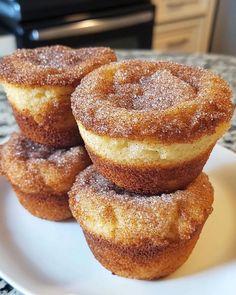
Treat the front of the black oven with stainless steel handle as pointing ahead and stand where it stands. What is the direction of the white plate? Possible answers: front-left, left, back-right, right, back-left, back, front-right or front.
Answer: front-right

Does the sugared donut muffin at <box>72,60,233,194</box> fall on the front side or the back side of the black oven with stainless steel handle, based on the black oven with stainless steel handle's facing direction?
on the front side

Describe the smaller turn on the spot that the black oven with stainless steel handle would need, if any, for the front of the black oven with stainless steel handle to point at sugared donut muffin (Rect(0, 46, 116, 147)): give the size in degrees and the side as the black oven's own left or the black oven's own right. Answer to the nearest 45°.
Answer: approximately 45° to the black oven's own right

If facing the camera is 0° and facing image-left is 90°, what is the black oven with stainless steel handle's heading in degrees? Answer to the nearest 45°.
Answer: approximately 315°

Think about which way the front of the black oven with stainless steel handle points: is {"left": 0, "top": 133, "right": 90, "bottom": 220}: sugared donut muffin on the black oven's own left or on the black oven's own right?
on the black oven's own right

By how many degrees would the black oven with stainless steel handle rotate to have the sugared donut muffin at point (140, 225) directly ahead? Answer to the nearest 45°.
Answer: approximately 45° to its right

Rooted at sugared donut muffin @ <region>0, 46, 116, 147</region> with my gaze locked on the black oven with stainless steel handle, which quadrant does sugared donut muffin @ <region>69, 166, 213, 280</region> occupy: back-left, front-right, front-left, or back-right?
back-right
